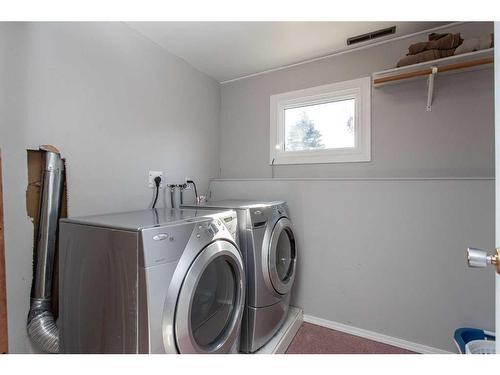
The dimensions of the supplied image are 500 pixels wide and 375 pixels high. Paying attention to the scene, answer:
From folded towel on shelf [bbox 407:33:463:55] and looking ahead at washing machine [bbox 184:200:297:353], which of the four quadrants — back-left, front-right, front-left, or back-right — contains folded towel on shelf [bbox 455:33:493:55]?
back-left

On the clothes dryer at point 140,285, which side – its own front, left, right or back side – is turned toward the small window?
left

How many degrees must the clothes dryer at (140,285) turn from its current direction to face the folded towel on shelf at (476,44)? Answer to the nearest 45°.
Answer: approximately 45° to its left

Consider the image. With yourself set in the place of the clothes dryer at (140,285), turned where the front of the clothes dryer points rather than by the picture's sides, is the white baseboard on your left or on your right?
on your left

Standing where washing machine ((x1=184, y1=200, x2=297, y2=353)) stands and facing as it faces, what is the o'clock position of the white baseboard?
The white baseboard is roughly at 10 o'clock from the washing machine.

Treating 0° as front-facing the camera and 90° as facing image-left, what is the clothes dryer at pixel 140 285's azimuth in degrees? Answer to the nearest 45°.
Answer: approximately 315°

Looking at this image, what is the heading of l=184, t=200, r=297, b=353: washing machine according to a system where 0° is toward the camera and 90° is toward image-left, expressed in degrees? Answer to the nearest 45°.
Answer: approximately 315°

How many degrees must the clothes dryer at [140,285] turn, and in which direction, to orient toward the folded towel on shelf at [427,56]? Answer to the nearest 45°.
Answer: approximately 45° to its left

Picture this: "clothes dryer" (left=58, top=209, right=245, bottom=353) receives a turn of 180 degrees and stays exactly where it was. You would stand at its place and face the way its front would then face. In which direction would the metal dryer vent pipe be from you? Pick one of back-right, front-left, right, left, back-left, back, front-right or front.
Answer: front

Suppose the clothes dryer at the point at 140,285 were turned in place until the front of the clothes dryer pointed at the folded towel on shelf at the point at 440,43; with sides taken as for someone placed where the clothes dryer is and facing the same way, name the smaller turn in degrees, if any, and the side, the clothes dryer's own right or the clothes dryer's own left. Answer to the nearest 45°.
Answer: approximately 45° to the clothes dryer's own left
